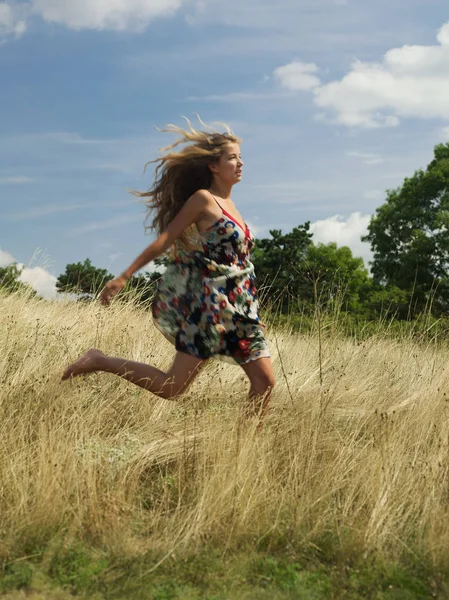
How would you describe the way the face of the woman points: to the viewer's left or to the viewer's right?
to the viewer's right

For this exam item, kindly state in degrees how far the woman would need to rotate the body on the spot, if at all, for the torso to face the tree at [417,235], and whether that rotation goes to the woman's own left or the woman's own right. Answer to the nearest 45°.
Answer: approximately 90° to the woman's own left

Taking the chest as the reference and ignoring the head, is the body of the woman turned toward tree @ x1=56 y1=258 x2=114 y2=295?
no

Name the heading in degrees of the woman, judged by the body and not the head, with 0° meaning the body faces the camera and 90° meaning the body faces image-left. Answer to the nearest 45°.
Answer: approximately 270°

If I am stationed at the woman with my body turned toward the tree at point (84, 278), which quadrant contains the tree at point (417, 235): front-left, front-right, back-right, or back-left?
front-right
